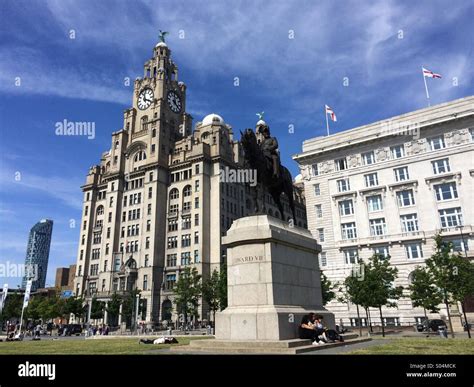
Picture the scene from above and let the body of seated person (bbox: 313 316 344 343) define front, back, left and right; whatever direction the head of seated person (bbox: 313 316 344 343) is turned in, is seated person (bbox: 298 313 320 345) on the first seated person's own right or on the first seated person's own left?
on the first seated person's own right

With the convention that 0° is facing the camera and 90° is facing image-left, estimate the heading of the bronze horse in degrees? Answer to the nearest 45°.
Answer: approximately 45°

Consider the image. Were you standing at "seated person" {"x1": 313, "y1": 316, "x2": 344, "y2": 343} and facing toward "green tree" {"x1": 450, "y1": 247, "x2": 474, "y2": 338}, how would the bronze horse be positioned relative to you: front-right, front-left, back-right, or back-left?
back-left

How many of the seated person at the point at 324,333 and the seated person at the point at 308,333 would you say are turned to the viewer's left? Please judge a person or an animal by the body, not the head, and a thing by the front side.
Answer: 0

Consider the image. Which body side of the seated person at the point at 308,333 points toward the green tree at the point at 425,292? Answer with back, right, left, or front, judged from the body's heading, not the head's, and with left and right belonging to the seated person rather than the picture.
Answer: left

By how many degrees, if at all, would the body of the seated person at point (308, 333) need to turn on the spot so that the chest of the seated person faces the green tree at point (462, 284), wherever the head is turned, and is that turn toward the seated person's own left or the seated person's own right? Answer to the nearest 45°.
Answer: approximately 90° to the seated person's own left

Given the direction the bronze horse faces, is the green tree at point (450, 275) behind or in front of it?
behind

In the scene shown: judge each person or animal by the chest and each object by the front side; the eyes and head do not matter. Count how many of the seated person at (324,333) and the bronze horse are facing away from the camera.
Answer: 0

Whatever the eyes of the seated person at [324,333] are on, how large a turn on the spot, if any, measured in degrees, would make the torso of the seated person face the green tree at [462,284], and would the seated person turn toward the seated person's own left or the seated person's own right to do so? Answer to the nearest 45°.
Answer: approximately 90° to the seated person's own left

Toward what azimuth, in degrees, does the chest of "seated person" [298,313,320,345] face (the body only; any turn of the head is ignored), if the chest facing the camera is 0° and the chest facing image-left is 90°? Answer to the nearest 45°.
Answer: approximately 315°
